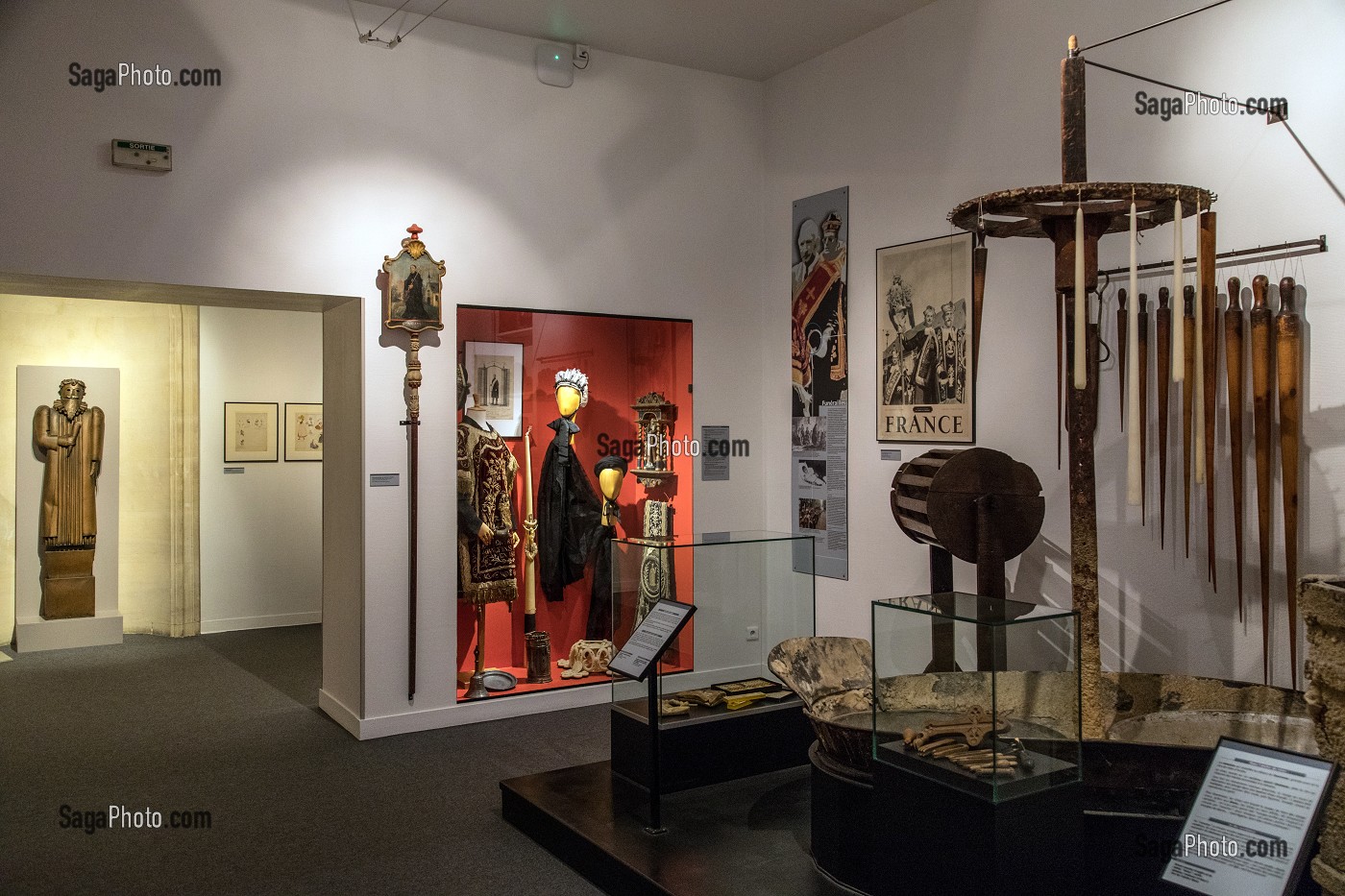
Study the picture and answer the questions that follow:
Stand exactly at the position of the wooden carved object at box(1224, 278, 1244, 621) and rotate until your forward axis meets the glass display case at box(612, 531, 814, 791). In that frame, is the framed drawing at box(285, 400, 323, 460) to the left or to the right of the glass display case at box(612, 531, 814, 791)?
right

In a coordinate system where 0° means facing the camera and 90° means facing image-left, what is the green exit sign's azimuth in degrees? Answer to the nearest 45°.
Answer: approximately 0°

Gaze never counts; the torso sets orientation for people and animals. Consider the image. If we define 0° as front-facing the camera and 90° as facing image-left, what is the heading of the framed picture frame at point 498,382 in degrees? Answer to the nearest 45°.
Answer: approximately 0°

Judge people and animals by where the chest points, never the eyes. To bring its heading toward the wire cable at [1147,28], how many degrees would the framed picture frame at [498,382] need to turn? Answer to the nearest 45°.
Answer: approximately 45° to its left

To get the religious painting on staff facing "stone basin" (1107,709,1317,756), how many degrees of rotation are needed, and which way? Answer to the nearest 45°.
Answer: approximately 45° to its left

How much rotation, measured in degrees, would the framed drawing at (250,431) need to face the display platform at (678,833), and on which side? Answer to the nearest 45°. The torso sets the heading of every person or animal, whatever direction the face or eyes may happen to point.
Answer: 0° — it already faces it

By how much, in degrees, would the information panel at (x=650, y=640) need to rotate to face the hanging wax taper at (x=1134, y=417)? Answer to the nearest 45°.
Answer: approximately 90° to its left
